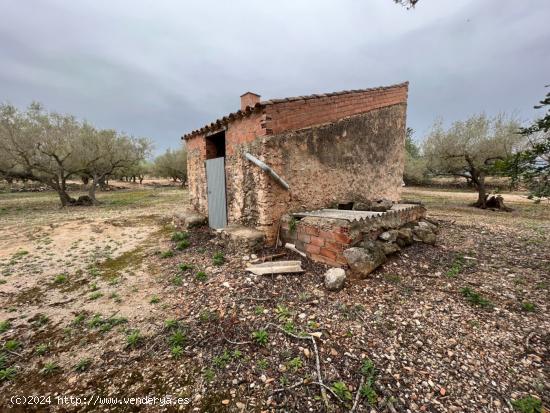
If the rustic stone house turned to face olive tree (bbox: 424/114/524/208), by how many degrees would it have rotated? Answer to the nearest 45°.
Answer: approximately 180°

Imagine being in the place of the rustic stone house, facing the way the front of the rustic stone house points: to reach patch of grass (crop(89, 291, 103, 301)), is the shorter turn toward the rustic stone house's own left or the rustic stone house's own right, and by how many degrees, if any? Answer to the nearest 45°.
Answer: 0° — it already faces it

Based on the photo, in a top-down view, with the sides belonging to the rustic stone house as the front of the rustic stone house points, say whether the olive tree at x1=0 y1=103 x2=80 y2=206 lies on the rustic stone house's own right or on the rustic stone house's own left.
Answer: on the rustic stone house's own right

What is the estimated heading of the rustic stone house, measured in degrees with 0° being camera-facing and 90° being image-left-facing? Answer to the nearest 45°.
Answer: approximately 45°

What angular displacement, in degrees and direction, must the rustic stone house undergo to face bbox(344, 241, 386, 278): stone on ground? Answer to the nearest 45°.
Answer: approximately 90° to its left

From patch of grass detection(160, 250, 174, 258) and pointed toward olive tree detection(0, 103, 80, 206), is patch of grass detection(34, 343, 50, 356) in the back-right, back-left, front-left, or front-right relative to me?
back-left

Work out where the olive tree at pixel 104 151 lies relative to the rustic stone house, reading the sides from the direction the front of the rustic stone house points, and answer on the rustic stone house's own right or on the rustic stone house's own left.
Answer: on the rustic stone house's own right
